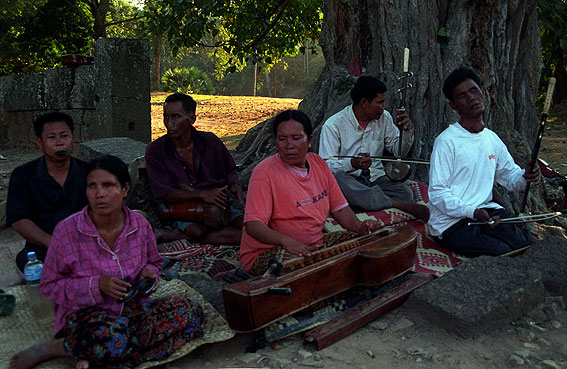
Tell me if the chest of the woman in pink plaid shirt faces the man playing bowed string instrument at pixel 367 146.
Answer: no

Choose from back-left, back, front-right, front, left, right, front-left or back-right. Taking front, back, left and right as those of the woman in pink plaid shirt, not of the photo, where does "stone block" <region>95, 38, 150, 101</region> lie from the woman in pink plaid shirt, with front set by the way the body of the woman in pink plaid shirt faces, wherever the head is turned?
back-left

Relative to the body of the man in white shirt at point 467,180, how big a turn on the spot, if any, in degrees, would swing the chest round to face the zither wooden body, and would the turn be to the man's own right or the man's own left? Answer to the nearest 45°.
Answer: approximately 90° to the man's own right

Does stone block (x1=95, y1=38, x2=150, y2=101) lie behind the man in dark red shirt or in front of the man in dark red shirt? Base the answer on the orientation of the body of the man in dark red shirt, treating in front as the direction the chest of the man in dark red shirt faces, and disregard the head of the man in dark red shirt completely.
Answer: behind

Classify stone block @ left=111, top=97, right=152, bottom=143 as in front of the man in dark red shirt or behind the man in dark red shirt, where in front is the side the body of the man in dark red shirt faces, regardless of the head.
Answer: behind

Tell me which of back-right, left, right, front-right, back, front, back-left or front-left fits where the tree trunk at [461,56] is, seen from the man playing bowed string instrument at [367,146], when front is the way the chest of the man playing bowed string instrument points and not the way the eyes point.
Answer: left

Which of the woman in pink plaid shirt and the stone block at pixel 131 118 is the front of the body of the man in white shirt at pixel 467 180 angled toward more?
the woman in pink plaid shirt

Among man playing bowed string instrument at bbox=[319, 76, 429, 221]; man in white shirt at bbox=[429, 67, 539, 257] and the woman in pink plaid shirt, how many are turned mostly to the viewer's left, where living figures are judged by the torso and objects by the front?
0

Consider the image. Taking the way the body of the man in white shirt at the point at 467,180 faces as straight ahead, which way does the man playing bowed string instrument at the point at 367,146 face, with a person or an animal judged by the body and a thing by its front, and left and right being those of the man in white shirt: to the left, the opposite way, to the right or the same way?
the same way

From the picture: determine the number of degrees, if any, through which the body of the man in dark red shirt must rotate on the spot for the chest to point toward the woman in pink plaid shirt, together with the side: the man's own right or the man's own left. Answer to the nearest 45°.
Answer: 0° — they already face them

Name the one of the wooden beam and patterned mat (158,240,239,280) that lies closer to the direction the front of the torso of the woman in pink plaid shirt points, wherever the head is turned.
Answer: the wooden beam

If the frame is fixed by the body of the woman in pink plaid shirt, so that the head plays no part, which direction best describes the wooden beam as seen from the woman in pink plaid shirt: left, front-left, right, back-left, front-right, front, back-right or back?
front-left

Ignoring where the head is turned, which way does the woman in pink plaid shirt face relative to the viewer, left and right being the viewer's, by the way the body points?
facing the viewer and to the right of the viewer

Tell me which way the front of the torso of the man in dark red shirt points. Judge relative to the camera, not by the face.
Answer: toward the camera

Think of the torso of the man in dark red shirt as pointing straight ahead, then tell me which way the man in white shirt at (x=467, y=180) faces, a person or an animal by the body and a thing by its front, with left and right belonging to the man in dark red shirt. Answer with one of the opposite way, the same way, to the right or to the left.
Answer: the same way
